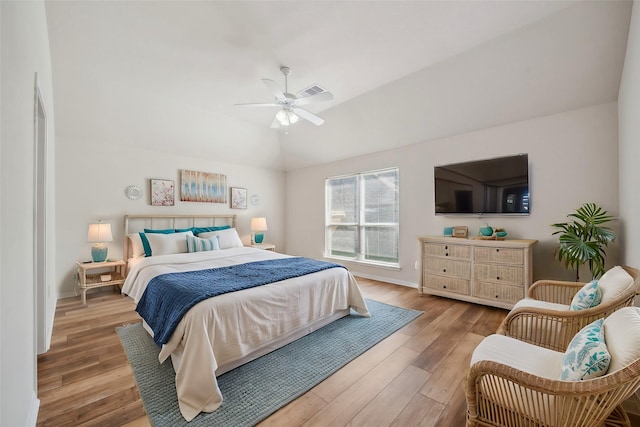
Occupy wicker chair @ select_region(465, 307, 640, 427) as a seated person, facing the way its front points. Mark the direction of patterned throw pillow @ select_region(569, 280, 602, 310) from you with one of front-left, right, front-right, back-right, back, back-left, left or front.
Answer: right

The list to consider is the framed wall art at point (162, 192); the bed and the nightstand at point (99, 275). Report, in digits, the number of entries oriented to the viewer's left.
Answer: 0

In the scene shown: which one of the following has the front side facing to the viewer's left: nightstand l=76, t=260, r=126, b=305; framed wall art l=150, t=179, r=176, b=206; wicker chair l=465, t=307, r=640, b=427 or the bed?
the wicker chair

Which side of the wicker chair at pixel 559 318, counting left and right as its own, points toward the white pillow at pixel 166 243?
front

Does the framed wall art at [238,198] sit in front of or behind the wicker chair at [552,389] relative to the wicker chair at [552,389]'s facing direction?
in front

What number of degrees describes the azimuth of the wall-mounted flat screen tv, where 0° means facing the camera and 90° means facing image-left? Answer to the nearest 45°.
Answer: approximately 45°

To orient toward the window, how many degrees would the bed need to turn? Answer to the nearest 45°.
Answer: approximately 90° to its left

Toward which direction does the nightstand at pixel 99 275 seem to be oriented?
toward the camera

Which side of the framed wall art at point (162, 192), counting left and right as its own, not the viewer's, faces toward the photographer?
front

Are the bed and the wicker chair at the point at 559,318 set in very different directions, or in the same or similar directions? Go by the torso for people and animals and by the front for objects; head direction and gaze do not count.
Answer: very different directions

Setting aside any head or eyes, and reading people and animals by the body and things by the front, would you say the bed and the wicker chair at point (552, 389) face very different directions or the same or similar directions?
very different directions

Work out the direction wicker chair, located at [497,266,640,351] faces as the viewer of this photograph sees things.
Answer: facing to the left of the viewer

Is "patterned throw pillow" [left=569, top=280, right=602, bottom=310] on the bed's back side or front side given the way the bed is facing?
on the front side

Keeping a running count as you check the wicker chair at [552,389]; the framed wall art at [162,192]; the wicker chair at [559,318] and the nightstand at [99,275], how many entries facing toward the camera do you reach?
2
